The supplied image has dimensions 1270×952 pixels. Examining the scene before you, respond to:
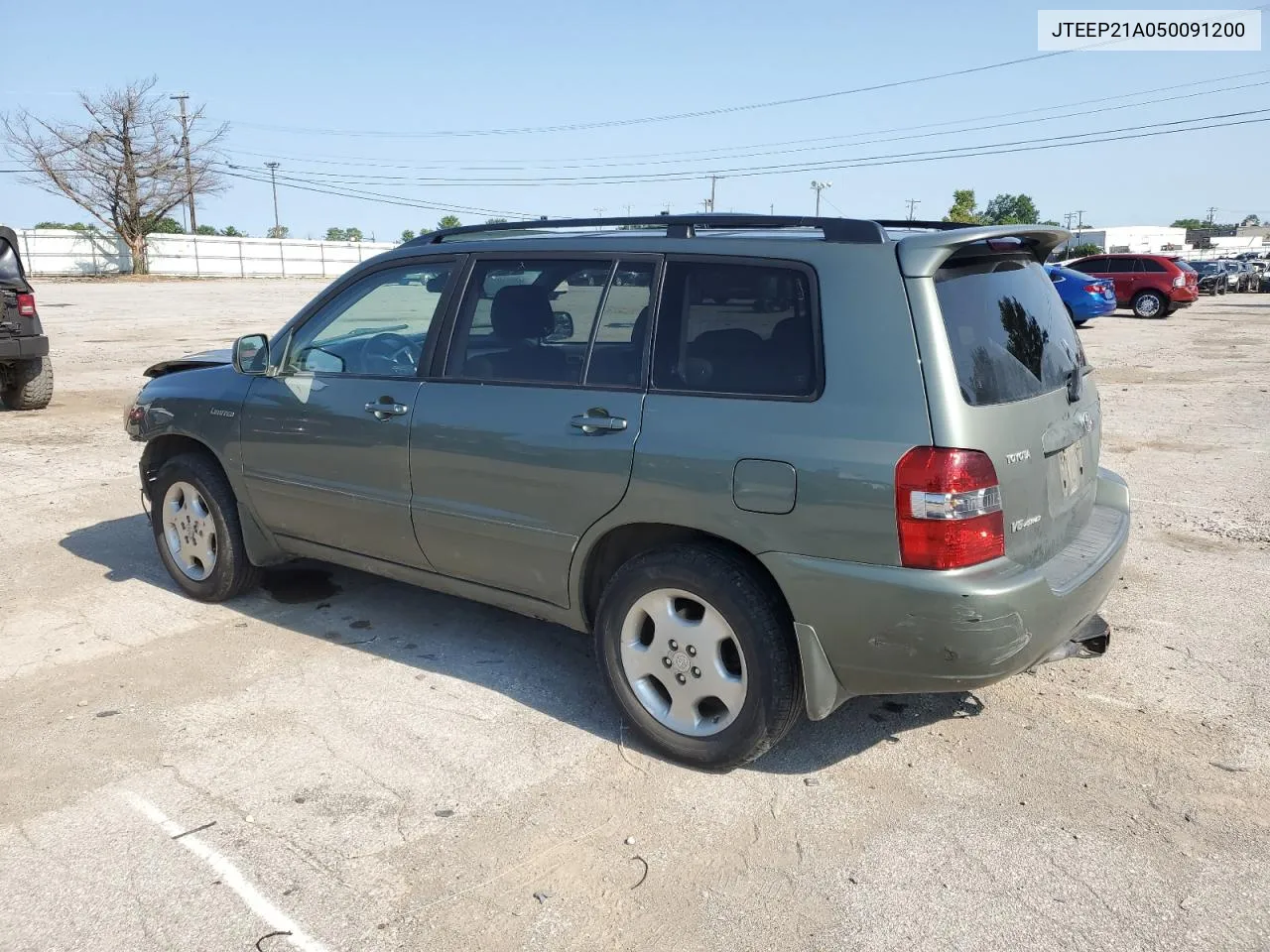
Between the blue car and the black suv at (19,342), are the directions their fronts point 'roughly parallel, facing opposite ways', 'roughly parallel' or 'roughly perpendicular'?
roughly parallel

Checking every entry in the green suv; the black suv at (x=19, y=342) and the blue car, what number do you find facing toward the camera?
0

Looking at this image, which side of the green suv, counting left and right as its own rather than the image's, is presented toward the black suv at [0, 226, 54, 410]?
front

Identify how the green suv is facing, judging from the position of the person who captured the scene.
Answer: facing away from the viewer and to the left of the viewer

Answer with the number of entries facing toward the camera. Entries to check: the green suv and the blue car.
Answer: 0

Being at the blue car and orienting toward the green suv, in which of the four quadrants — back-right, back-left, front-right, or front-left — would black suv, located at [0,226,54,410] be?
front-right

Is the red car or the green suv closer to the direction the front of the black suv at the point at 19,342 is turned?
the red car

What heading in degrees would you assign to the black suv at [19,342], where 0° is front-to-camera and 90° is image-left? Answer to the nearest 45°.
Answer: approximately 180°

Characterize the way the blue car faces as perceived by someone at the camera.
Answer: facing away from the viewer and to the left of the viewer

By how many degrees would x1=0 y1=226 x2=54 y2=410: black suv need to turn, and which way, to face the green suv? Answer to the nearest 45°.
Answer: approximately 180°

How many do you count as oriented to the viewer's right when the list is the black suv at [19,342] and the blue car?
0

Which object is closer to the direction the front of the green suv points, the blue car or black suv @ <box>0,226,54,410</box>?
the black suv

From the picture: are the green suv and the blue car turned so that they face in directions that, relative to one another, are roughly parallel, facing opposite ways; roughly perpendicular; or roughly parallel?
roughly parallel
